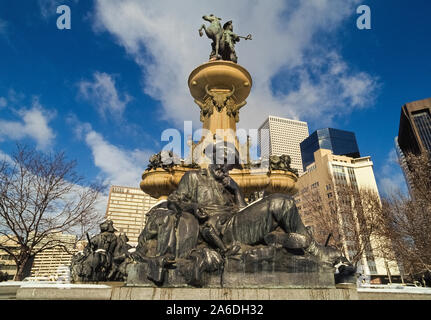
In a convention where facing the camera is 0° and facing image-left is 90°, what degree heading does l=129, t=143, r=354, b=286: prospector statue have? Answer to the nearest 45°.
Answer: approximately 315°
